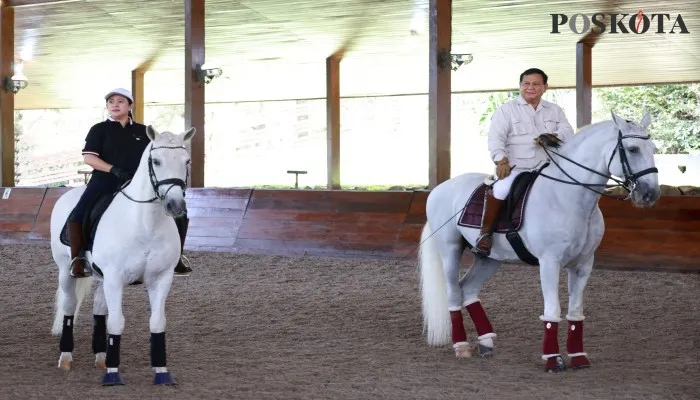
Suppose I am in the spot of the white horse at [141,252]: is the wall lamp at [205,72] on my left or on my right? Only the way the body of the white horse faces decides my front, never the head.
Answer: on my left

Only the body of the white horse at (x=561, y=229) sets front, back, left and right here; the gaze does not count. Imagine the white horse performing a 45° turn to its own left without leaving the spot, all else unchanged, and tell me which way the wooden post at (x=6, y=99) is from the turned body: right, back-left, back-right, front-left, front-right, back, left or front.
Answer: back-left

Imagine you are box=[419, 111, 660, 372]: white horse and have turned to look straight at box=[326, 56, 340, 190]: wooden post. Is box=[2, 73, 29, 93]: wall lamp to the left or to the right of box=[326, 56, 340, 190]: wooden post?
left

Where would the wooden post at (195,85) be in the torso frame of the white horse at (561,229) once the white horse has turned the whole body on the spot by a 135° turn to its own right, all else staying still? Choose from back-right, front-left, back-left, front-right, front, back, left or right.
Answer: front-right

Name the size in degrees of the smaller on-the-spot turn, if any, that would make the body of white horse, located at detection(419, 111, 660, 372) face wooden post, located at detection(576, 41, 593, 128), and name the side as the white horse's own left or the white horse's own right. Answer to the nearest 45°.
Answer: approximately 135° to the white horse's own left

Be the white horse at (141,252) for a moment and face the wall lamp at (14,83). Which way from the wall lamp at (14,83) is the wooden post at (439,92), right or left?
right

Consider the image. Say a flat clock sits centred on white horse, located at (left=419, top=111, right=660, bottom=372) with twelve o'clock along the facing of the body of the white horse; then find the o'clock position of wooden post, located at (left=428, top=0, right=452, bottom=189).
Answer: The wooden post is roughly at 7 o'clock from the white horse.

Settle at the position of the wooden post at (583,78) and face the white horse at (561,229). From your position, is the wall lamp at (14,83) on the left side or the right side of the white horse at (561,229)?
right
